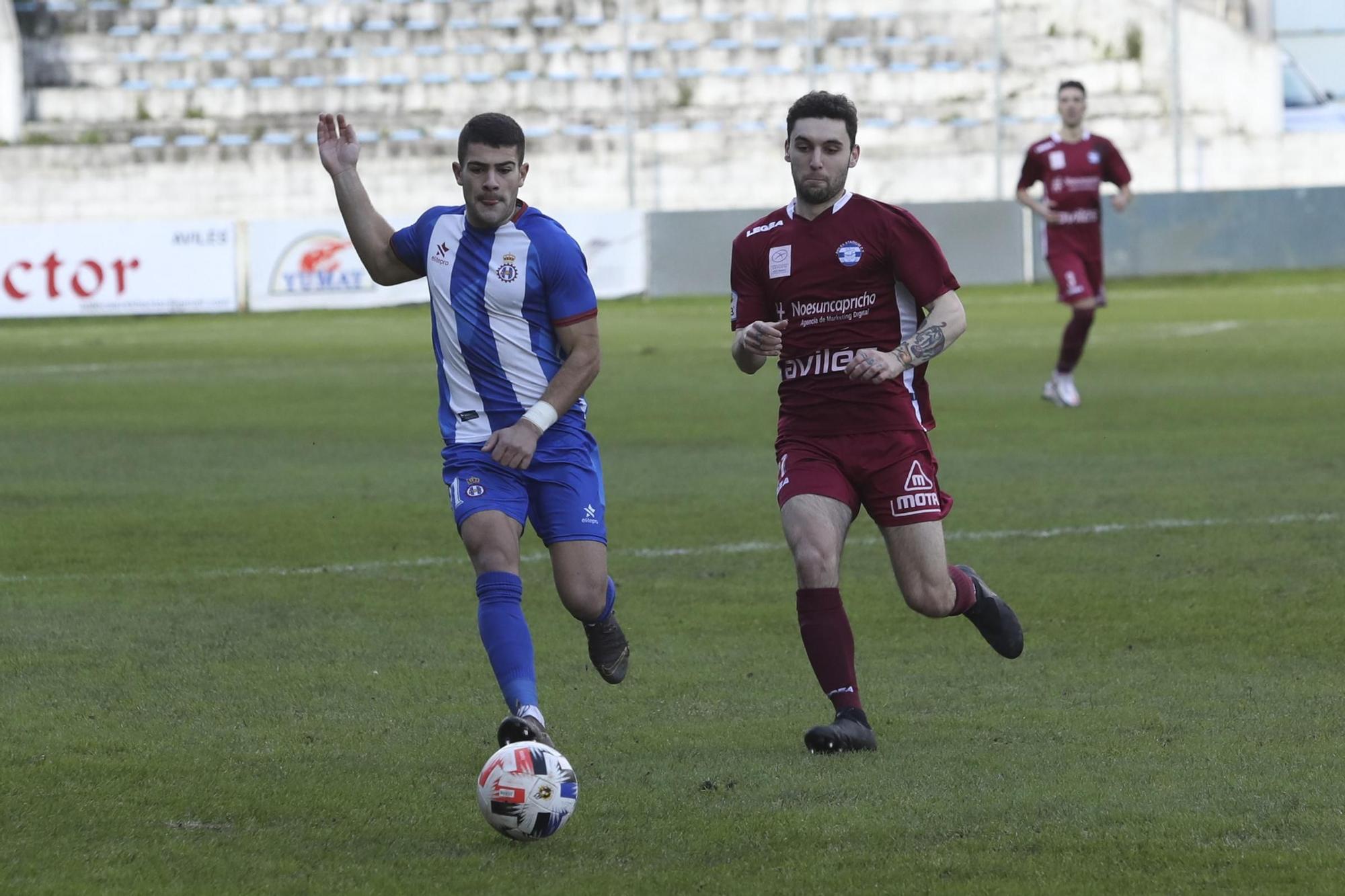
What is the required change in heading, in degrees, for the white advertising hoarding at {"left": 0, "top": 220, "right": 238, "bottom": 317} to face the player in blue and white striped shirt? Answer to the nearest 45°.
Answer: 0° — it already faces them

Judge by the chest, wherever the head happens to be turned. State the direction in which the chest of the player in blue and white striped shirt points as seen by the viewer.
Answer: toward the camera

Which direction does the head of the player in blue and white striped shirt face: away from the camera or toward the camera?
toward the camera

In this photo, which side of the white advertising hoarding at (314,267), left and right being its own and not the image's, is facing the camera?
front

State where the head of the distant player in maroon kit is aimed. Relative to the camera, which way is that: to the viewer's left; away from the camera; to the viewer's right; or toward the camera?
toward the camera

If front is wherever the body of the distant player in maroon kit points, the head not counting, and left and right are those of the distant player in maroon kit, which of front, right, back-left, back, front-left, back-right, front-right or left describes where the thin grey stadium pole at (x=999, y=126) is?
back

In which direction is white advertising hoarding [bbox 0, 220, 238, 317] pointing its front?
toward the camera

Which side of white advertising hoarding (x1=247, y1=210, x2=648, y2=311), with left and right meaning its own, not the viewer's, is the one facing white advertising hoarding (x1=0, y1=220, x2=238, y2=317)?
right

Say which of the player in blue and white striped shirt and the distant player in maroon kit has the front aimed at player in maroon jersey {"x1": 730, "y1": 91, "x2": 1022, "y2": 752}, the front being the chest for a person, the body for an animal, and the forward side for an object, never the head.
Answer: the distant player in maroon kit

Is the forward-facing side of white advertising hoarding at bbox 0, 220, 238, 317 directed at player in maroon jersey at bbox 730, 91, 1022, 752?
yes

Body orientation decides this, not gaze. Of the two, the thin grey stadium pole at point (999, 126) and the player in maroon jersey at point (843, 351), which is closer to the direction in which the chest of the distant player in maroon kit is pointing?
the player in maroon jersey

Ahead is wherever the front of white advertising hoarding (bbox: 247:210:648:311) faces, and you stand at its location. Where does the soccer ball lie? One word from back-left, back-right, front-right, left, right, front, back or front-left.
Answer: front

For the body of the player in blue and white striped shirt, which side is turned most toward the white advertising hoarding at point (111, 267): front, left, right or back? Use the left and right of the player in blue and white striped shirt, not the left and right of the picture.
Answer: back

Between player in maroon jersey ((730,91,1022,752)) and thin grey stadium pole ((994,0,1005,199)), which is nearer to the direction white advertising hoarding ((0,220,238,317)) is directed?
the player in maroon jersey

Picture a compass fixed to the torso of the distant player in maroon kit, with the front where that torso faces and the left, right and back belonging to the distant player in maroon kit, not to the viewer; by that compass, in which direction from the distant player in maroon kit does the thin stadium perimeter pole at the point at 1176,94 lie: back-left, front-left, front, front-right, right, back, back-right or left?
back
